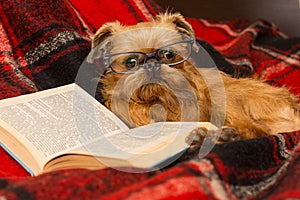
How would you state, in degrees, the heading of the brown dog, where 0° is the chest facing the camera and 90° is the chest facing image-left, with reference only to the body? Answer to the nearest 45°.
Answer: approximately 45°
